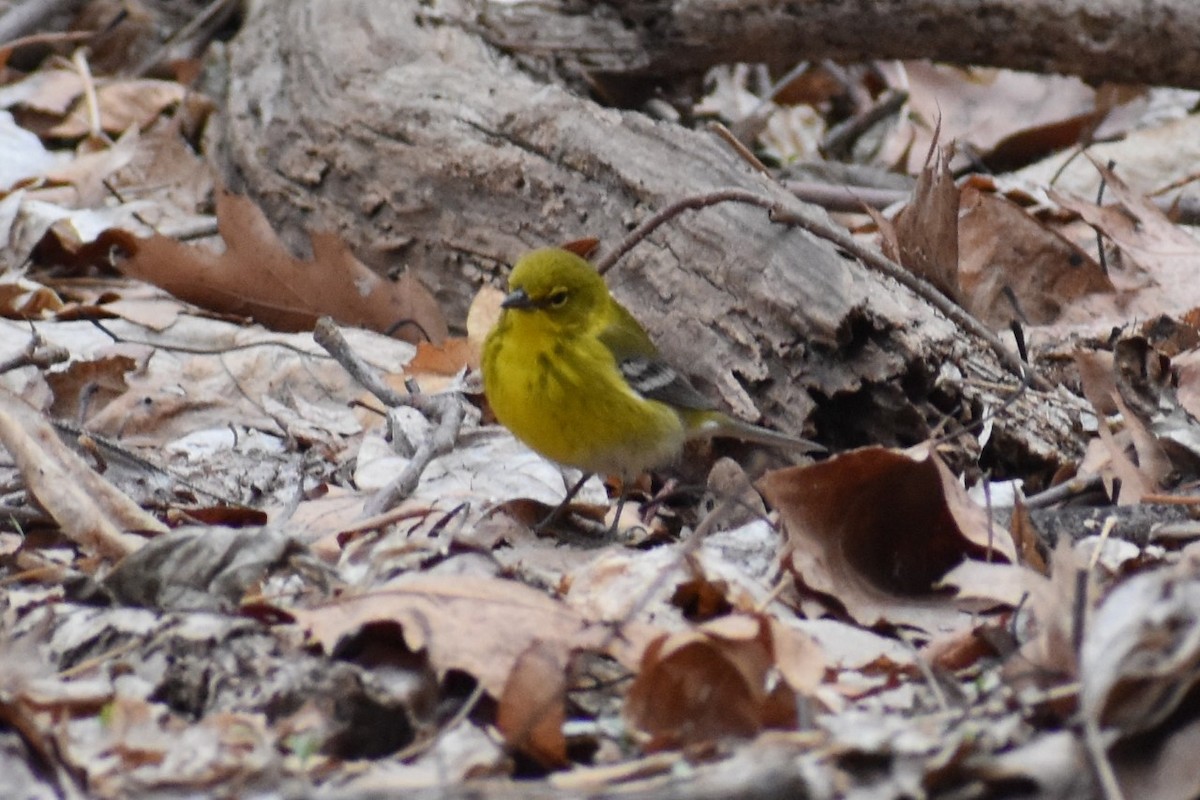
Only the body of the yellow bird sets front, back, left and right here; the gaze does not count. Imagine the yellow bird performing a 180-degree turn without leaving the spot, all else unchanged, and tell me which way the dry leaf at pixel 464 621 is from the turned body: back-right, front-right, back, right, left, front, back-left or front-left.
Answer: back-right

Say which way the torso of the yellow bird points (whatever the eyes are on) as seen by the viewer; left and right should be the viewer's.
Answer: facing the viewer and to the left of the viewer

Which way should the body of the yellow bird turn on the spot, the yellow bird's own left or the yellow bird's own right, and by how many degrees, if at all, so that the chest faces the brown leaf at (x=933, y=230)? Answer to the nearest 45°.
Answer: approximately 180°

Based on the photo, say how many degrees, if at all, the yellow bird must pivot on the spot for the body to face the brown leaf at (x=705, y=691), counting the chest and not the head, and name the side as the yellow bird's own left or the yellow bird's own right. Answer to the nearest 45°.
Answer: approximately 45° to the yellow bird's own left

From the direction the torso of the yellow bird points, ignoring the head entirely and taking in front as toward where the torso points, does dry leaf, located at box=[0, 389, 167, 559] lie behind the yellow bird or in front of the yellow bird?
in front

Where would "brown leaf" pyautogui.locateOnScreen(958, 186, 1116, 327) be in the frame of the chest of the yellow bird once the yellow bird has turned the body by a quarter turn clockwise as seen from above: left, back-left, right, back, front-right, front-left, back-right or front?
right
